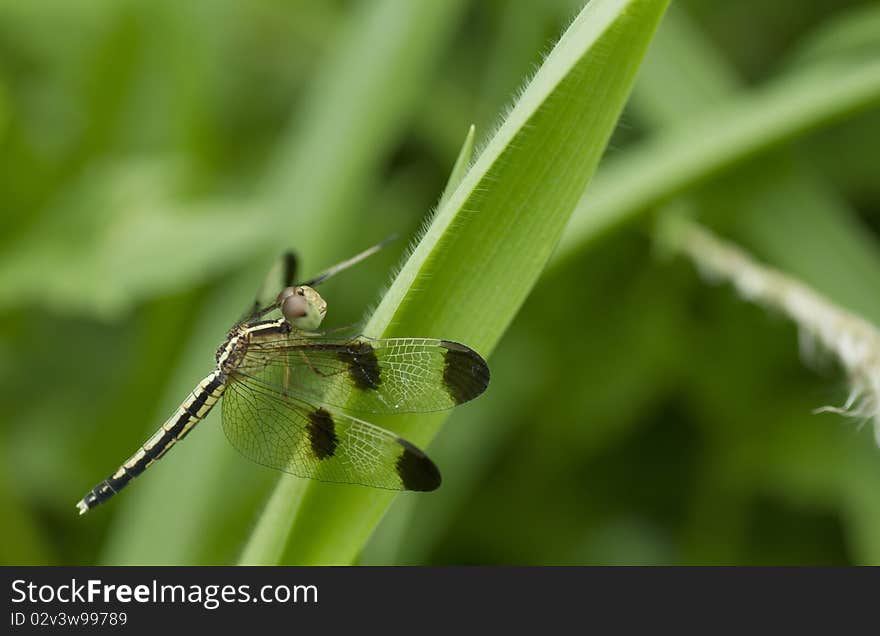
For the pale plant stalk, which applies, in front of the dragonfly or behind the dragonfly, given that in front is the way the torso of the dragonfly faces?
in front

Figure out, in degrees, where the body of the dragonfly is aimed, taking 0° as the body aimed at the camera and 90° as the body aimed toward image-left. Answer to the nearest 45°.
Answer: approximately 270°
